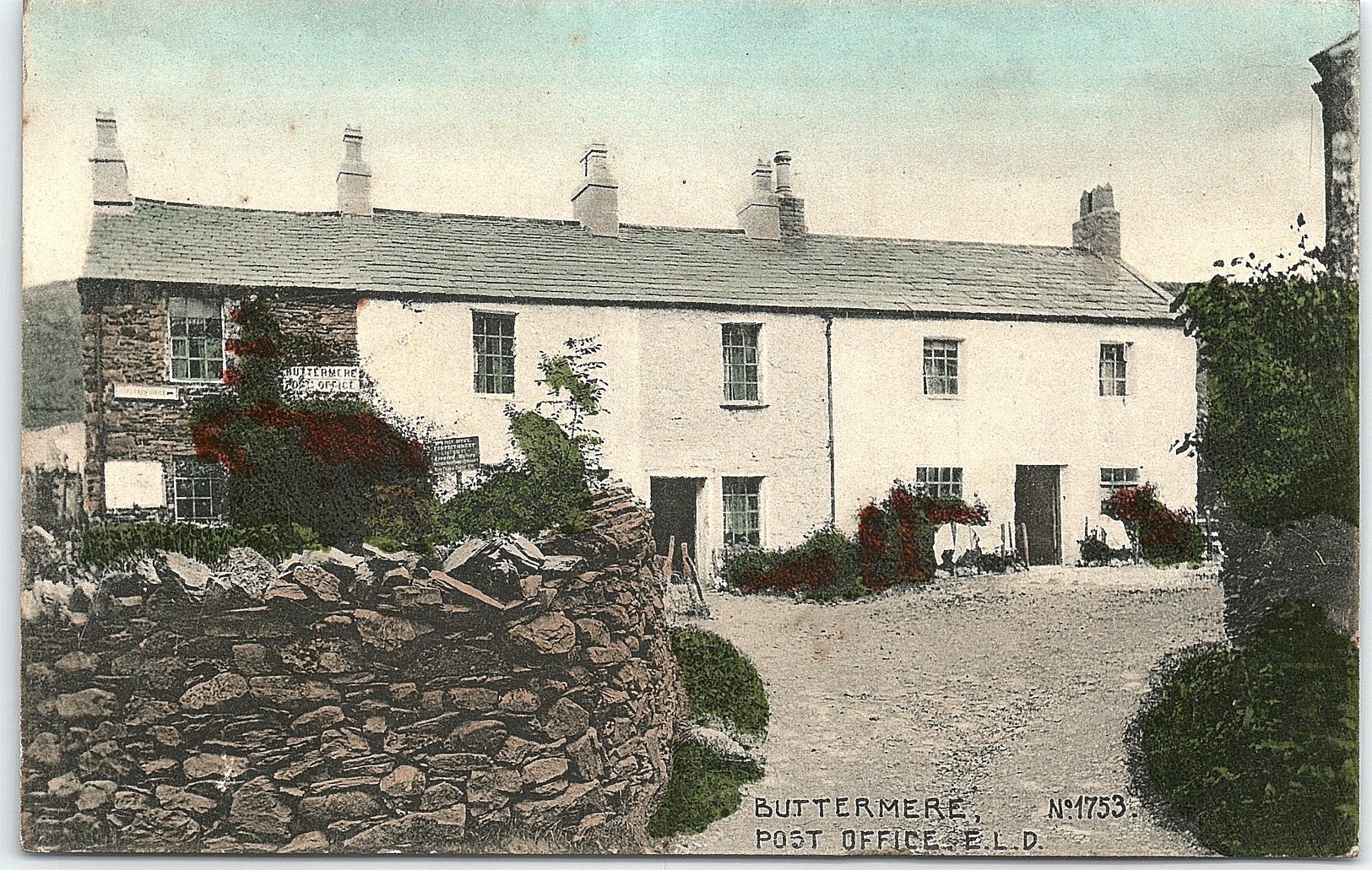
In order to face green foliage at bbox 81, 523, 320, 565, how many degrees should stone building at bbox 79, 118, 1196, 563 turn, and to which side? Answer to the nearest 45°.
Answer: approximately 90° to its right

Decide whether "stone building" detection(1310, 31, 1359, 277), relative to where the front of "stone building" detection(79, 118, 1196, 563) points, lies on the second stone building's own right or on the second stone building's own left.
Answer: on the second stone building's own left

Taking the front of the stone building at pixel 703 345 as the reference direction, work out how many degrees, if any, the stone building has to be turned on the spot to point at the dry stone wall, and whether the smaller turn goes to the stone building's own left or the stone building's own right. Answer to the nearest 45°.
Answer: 0° — it already faces it

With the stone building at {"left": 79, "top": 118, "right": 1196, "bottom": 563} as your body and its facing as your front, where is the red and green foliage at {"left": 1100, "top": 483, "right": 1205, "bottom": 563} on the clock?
The red and green foliage is roughly at 9 o'clock from the stone building.

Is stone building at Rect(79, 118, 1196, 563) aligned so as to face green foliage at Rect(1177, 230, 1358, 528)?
no

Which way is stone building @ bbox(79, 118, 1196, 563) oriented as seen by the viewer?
toward the camera
